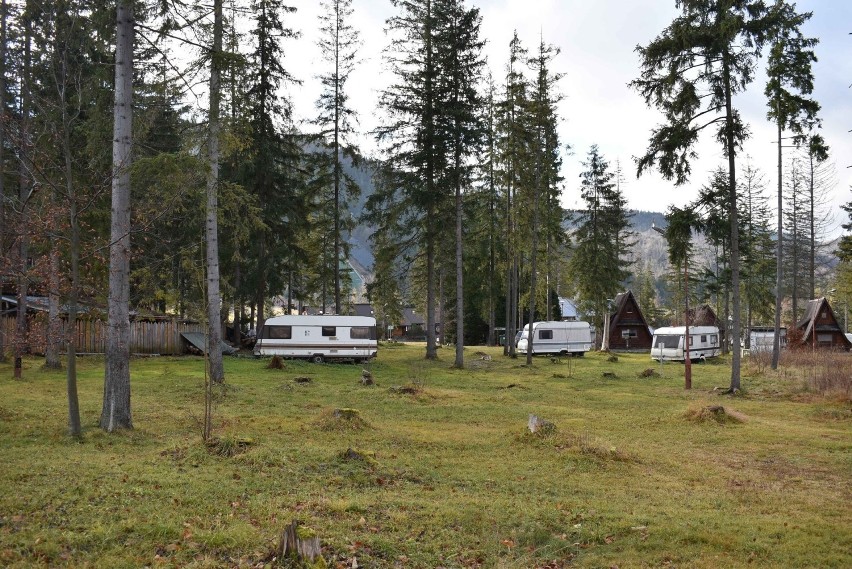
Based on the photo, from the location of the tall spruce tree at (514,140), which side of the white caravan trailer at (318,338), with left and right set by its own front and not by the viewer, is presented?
back

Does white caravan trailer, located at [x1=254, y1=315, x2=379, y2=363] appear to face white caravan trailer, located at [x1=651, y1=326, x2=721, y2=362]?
no

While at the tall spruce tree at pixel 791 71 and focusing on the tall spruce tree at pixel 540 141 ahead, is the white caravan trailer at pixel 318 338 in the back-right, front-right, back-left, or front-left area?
front-left

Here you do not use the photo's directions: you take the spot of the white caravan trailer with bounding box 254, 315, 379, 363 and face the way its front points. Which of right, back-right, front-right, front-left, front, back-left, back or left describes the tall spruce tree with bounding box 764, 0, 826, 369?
back-left

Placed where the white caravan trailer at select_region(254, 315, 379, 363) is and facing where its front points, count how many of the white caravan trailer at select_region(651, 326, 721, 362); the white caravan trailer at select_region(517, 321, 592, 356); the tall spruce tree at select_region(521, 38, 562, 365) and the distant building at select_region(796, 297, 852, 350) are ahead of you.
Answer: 0

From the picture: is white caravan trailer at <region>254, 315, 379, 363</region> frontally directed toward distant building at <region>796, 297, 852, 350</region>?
no

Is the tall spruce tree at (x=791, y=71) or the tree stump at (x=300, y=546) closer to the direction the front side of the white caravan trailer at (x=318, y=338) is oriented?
the tree stump

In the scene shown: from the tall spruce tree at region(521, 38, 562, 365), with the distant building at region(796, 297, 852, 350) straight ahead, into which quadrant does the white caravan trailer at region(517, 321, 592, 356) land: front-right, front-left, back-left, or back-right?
front-left

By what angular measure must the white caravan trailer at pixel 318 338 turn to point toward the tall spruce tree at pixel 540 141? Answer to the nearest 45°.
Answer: approximately 180°

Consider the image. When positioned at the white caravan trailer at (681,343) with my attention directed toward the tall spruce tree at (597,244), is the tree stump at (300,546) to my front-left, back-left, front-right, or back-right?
back-left

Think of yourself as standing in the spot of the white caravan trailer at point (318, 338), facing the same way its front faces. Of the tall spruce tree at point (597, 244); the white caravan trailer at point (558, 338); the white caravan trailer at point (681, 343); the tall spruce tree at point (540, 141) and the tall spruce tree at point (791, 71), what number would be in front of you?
0

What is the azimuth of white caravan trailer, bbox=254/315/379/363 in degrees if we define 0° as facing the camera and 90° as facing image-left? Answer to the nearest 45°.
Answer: approximately 90°

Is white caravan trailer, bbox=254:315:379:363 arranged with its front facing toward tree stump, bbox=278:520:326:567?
no
